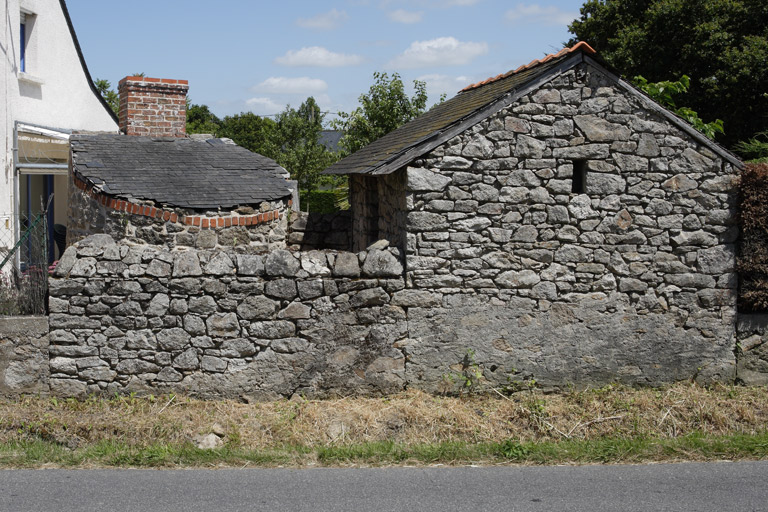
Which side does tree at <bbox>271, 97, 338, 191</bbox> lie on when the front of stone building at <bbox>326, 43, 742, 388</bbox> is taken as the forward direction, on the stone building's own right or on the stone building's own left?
on the stone building's own right

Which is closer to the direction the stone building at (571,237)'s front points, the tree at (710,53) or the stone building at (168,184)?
the stone building

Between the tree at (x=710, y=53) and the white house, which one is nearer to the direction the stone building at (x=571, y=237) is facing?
the white house

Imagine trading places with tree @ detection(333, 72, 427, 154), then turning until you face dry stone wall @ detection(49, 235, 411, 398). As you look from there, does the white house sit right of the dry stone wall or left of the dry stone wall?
right

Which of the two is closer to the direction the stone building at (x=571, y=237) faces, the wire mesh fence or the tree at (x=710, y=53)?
the wire mesh fence

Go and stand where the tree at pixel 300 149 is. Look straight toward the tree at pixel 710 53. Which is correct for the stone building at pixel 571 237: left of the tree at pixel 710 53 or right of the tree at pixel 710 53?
right

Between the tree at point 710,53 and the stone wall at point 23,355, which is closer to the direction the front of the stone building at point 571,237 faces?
the stone wall

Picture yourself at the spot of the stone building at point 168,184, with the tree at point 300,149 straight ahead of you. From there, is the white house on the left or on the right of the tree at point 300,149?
left
